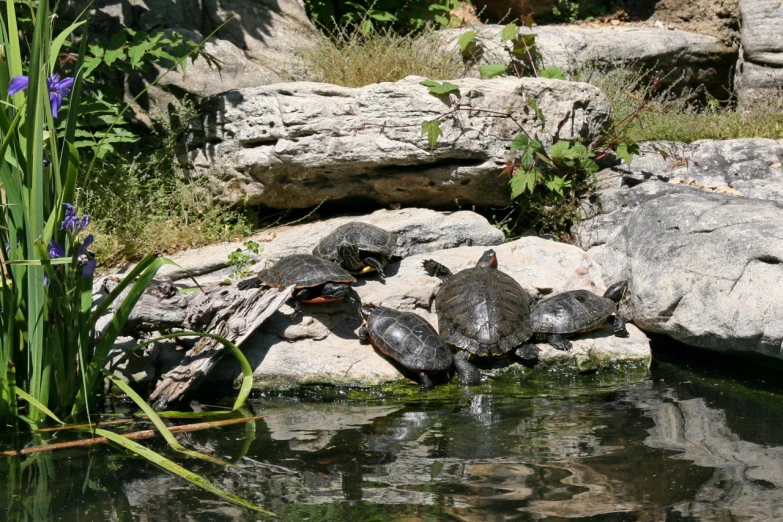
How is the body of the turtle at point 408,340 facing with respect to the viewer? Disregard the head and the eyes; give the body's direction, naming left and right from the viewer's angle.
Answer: facing away from the viewer and to the left of the viewer

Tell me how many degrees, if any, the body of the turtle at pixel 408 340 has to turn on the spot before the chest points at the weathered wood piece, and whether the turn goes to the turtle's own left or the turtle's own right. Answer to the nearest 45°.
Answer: approximately 45° to the turtle's own left

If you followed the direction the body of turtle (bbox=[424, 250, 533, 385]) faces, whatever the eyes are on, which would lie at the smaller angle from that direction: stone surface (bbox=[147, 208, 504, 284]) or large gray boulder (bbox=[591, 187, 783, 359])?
the stone surface

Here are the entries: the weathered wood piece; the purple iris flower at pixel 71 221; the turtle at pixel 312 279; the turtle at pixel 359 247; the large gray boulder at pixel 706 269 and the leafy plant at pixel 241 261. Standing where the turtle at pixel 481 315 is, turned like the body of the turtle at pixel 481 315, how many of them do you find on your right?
1

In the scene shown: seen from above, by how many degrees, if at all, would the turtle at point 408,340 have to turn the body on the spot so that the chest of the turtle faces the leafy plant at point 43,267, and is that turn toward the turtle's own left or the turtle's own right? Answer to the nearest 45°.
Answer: approximately 90° to the turtle's own left

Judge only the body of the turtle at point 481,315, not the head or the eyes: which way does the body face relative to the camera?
away from the camera

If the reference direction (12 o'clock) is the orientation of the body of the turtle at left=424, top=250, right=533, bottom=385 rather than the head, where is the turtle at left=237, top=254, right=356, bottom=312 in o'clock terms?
the turtle at left=237, top=254, right=356, bottom=312 is roughly at 9 o'clock from the turtle at left=424, top=250, right=533, bottom=385.
